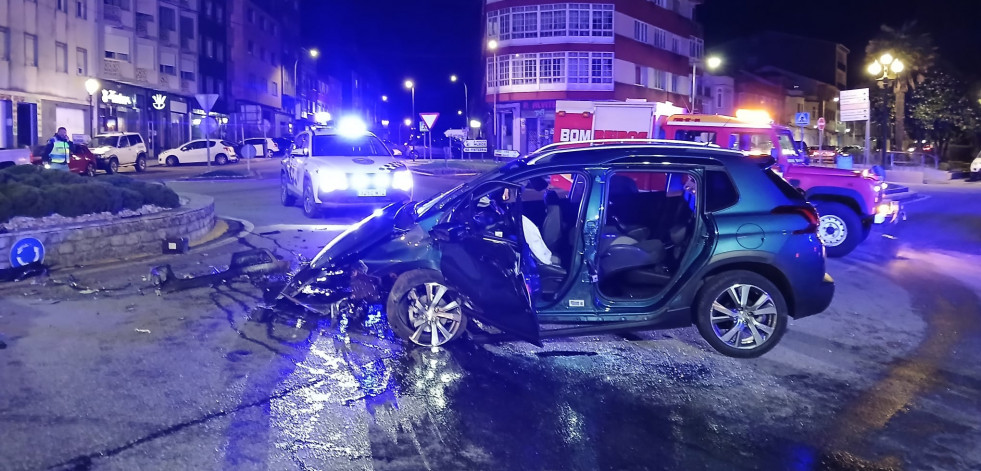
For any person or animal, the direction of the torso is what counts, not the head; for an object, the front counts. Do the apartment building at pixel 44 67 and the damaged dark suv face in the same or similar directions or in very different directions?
very different directions

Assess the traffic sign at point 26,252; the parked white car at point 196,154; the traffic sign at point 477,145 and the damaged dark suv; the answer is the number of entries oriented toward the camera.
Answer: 2

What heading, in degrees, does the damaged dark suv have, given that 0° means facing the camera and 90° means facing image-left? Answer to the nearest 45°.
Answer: approximately 90°

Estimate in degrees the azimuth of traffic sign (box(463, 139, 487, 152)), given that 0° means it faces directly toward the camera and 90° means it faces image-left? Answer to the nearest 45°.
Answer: approximately 0°

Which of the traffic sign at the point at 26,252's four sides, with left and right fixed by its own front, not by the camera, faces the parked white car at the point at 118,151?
back

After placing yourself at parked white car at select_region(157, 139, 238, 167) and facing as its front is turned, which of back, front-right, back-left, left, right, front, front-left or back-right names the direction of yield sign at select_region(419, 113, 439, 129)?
back-left

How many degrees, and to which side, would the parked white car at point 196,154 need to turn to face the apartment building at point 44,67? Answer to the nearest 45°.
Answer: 0° — it already faces it

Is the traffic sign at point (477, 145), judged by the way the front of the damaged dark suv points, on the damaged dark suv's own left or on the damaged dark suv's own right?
on the damaged dark suv's own right
